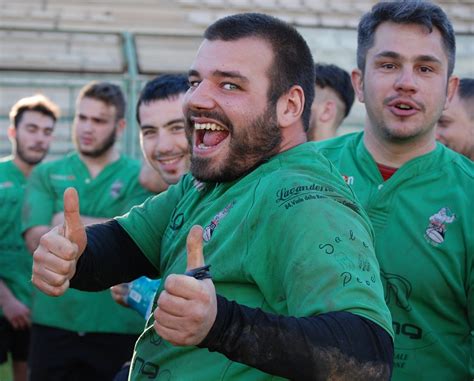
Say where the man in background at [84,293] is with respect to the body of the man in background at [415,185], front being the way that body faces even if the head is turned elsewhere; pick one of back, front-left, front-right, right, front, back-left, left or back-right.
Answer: back-right
